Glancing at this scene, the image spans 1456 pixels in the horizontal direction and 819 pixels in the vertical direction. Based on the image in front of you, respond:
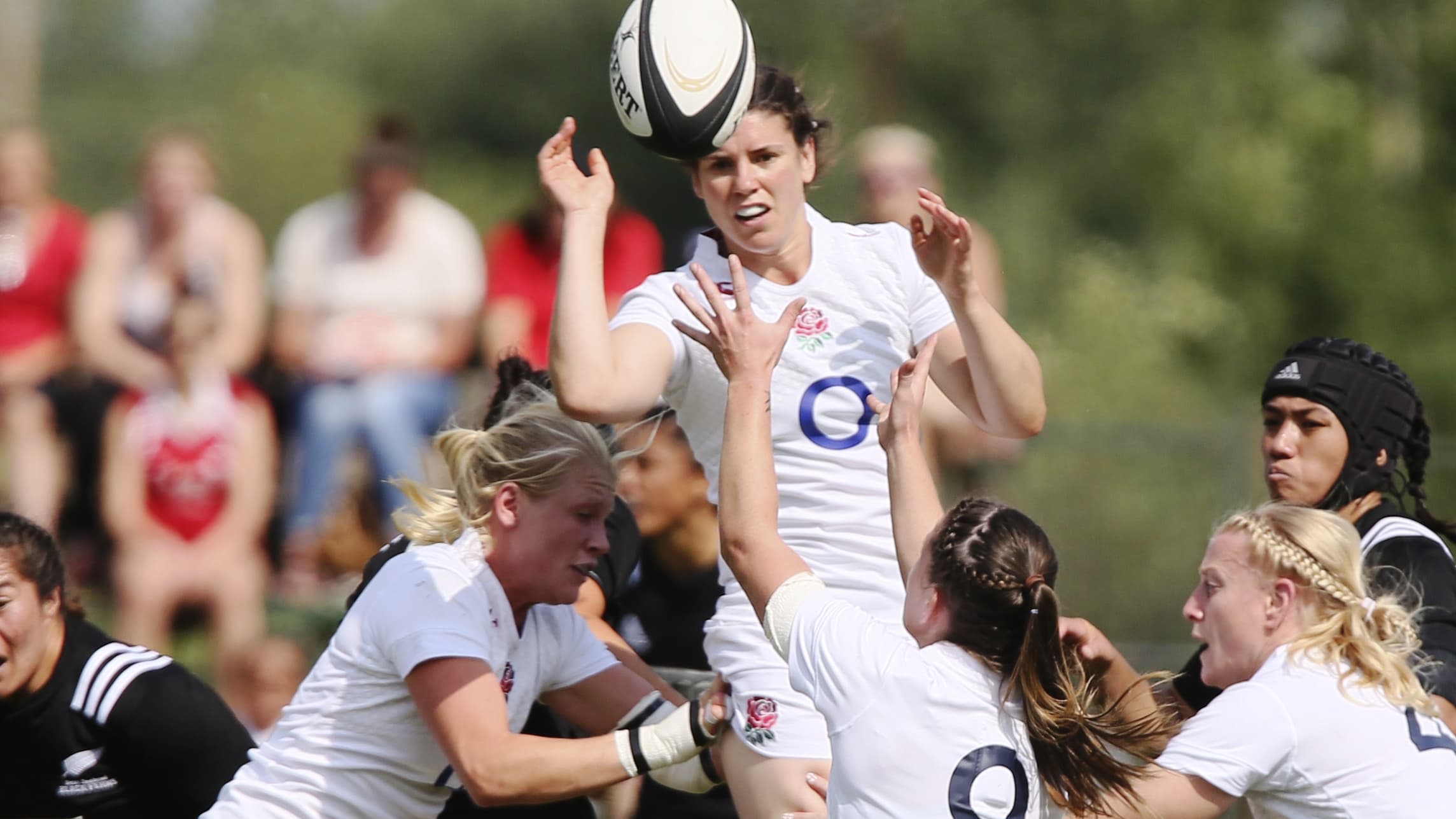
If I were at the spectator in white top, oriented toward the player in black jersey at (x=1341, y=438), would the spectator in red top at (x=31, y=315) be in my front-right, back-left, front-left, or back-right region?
back-right

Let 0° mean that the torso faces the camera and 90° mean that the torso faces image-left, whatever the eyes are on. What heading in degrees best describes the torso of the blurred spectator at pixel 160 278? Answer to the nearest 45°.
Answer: approximately 0°

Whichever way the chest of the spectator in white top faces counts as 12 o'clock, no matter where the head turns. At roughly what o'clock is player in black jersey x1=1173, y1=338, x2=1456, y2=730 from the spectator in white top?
The player in black jersey is roughly at 11 o'clock from the spectator in white top.
